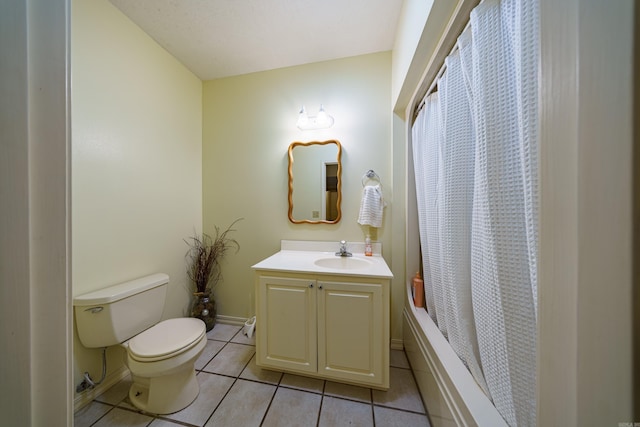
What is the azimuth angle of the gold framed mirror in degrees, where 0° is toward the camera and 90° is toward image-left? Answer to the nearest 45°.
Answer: approximately 0°

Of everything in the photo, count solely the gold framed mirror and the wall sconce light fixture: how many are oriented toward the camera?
2

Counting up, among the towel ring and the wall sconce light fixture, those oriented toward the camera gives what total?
2

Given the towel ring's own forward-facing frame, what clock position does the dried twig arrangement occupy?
The dried twig arrangement is roughly at 3 o'clock from the towel ring.

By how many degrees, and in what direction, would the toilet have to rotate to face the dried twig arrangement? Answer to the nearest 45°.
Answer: approximately 90° to its left

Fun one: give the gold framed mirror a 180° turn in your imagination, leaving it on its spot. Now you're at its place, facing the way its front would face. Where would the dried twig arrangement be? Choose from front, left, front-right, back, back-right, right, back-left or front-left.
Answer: left

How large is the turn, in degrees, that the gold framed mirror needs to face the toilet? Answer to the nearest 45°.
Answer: approximately 45° to its right

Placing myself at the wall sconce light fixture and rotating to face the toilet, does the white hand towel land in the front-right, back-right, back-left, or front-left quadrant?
back-left

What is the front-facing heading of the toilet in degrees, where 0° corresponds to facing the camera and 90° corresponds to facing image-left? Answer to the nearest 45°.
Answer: approximately 315°
